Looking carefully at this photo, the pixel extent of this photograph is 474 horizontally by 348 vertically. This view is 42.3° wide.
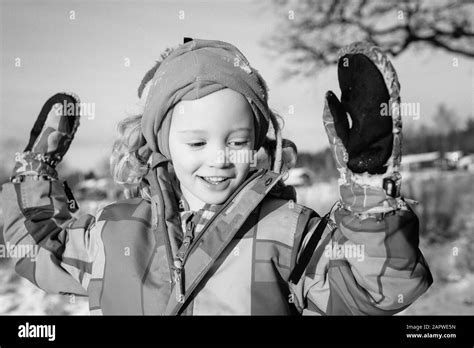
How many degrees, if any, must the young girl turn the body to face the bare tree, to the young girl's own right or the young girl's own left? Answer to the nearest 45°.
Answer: approximately 135° to the young girl's own left

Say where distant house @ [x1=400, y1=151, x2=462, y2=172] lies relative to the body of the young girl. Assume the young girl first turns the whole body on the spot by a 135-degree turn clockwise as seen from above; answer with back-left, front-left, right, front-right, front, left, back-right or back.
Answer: right

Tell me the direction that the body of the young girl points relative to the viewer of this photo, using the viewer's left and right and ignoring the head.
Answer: facing the viewer
